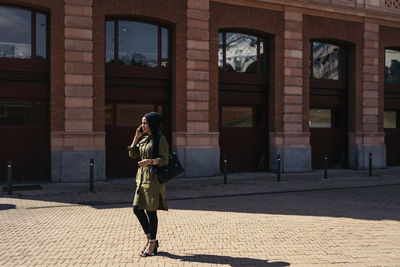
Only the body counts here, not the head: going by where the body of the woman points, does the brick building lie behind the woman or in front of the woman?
behind
